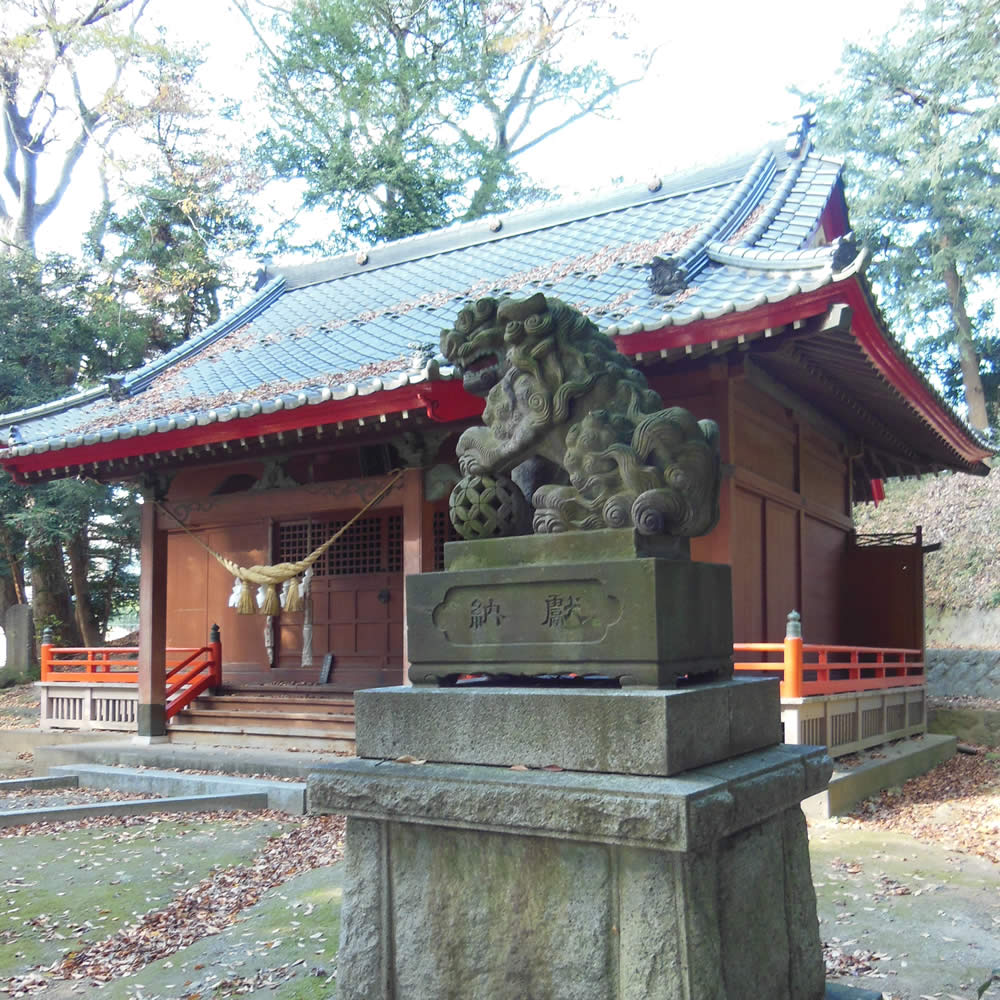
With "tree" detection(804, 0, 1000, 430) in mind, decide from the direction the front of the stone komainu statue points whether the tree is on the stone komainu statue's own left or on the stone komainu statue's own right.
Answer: on the stone komainu statue's own right

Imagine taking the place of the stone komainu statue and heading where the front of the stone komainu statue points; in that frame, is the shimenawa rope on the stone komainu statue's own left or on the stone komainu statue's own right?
on the stone komainu statue's own right

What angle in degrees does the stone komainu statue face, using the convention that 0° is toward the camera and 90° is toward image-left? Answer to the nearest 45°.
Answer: approximately 90°

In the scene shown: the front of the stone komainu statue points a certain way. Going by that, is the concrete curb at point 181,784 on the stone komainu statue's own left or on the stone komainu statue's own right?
on the stone komainu statue's own right

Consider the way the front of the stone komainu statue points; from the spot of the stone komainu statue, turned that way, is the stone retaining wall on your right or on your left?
on your right
